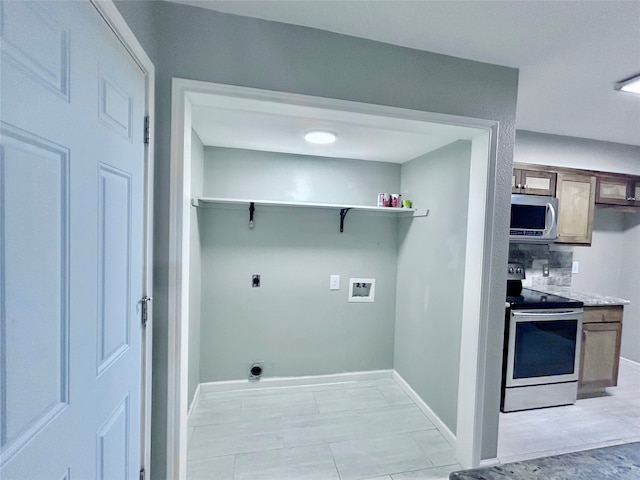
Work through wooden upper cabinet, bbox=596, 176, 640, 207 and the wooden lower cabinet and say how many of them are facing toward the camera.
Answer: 2

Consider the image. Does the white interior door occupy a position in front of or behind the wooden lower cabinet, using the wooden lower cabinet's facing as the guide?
in front

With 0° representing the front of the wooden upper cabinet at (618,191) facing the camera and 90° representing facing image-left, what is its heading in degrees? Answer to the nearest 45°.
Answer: approximately 0°

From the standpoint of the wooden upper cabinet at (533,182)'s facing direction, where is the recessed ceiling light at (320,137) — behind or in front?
in front

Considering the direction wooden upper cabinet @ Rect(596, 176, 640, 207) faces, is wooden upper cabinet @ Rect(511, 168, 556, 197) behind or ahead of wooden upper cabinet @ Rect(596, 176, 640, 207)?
ahead

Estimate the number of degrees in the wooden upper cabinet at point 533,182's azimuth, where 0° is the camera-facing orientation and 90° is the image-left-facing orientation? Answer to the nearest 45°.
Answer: approximately 0°

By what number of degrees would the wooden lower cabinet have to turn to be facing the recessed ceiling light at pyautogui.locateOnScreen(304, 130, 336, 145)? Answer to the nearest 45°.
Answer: approximately 45° to its right
